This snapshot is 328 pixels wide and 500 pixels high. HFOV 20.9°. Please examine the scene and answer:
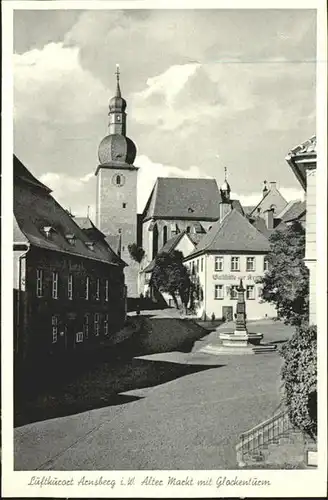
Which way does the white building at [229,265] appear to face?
toward the camera
